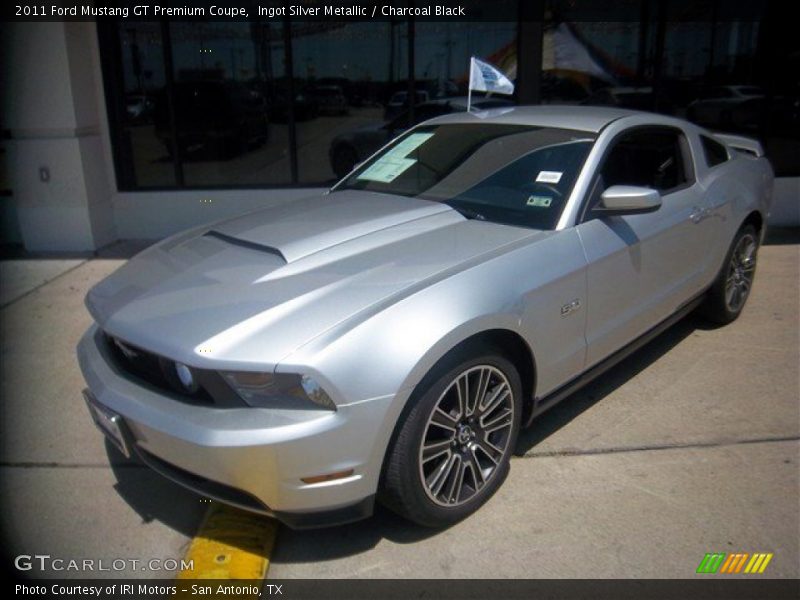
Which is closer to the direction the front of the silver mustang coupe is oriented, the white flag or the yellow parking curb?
the yellow parking curb

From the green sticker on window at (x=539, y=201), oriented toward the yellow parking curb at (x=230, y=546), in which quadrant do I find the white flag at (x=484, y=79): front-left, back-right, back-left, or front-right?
back-right

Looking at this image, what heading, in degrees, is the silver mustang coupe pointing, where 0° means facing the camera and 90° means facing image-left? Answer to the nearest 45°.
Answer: approximately 45°

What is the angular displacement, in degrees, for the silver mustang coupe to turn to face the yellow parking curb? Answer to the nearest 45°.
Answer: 0° — it already faces it
